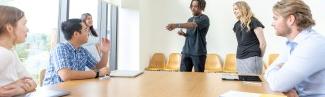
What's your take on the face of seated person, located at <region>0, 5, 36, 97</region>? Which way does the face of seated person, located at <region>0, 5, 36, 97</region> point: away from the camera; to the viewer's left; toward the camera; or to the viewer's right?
to the viewer's right

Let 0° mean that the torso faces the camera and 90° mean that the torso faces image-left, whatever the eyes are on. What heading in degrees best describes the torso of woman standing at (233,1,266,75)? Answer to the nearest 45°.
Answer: approximately 45°

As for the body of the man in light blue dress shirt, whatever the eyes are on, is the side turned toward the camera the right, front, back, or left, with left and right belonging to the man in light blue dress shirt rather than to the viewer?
left

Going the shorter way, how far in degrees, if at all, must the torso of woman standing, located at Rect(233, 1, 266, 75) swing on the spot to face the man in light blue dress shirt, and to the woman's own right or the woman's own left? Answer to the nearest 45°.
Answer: approximately 45° to the woman's own left

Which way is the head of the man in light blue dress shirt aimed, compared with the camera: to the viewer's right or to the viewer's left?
to the viewer's left

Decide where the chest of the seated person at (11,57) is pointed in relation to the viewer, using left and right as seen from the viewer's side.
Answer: facing to the right of the viewer

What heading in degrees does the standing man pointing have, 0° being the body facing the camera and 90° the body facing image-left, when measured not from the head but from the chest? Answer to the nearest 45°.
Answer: approximately 45°

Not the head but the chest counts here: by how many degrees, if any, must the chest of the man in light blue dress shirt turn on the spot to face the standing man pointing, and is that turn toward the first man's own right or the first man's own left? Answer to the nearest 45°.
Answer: approximately 45° to the first man's own right

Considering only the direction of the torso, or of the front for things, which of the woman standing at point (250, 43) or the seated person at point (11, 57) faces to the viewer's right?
the seated person

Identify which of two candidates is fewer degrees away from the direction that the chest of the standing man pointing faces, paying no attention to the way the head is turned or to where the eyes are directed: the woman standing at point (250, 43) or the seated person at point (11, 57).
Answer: the seated person

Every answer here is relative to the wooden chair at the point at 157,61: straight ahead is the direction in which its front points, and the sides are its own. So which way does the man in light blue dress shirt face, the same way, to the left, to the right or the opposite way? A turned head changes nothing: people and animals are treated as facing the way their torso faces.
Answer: to the right
